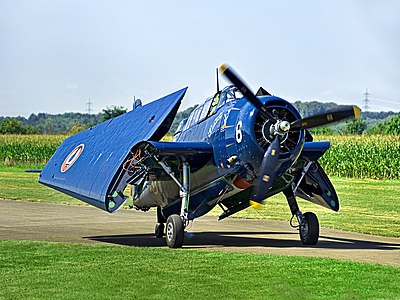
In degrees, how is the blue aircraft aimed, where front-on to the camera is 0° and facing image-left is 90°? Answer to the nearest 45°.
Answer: approximately 315°
